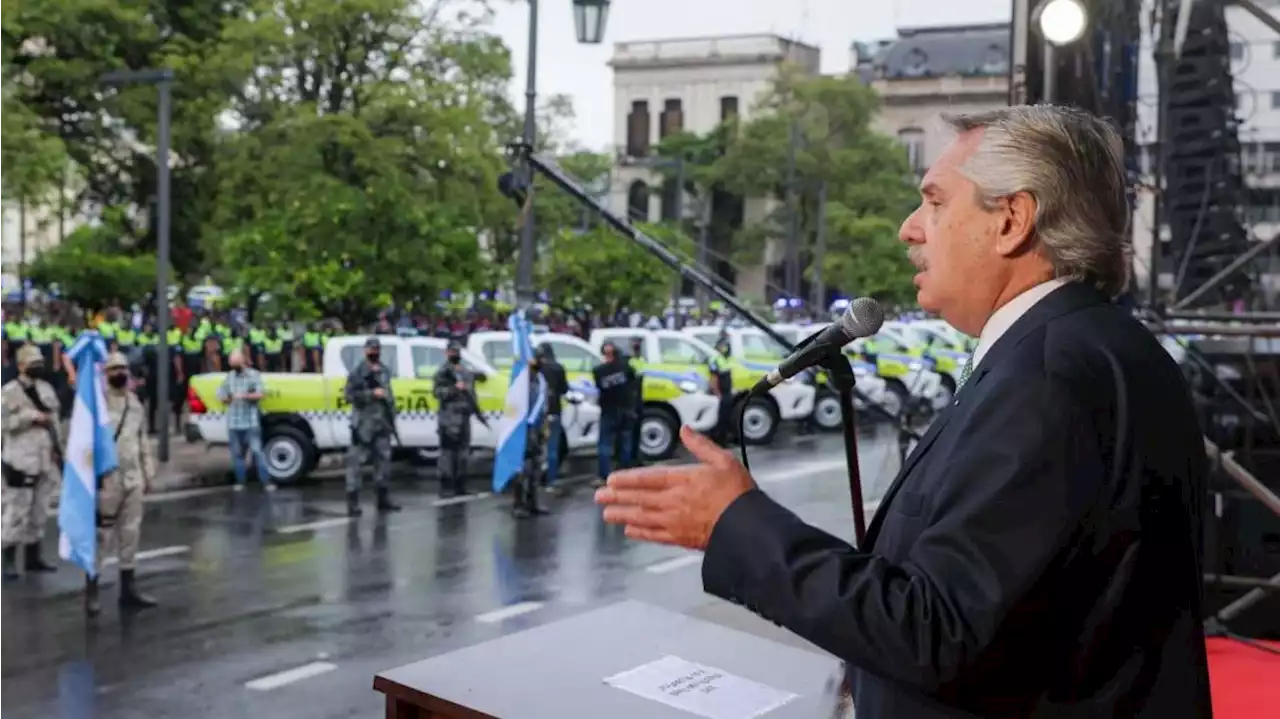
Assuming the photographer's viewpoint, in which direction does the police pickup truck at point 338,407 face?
facing to the right of the viewer

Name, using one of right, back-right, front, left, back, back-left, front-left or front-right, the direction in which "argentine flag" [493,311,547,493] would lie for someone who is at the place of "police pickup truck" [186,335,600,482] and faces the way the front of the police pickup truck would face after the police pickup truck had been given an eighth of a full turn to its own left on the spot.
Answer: right

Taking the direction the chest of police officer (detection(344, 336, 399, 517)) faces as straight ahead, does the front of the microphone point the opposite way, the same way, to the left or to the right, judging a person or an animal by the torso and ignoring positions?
to the left

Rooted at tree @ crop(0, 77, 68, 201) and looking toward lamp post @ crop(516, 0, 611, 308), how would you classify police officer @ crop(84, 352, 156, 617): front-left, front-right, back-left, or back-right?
front-right

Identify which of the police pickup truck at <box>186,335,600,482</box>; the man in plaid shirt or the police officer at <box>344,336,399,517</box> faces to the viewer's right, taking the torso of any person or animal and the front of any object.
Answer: the police pickup truck

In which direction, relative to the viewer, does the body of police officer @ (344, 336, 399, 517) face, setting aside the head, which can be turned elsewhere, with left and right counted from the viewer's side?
facing the viewer

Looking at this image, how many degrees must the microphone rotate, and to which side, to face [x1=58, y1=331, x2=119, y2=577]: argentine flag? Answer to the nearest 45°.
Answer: approximately 135° to its left

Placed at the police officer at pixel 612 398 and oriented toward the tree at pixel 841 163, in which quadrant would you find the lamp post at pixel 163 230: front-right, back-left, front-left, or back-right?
back-left

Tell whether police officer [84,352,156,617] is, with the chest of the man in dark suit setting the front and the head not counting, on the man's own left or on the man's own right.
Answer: on the man's own right

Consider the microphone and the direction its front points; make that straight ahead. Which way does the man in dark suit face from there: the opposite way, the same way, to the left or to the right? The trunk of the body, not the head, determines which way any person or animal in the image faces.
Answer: the opposite way

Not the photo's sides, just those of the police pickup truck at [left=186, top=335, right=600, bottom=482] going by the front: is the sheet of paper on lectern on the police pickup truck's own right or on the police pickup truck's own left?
on the police pickup truck's own right

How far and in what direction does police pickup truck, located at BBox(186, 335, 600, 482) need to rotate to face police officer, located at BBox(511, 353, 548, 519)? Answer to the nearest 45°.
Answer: approximately 45° to its right

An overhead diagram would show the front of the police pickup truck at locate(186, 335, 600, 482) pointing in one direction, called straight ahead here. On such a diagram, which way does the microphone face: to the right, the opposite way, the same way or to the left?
the same way

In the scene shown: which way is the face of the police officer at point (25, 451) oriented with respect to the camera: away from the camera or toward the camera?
toward the camera

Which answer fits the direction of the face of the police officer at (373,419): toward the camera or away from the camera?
toward the camera

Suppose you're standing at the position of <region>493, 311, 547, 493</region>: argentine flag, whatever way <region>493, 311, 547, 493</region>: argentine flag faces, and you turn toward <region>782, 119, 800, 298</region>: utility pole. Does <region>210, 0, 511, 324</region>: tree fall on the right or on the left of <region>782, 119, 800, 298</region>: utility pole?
left

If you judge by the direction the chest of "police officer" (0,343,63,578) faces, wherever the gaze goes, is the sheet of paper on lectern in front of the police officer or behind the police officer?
in front

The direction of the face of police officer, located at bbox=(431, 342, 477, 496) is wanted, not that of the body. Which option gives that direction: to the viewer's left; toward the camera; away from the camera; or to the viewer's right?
toward the camera

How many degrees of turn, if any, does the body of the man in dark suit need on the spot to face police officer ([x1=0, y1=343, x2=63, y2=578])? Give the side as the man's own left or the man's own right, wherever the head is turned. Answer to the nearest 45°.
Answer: approximately 45° to the man's own right
